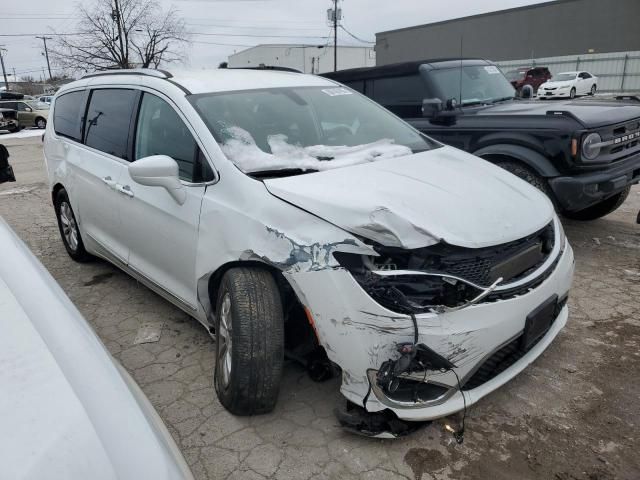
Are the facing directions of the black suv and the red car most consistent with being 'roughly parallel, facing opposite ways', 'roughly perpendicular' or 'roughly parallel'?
roughly perpendicular

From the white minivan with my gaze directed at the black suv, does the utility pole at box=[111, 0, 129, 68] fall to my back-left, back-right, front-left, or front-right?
front-left

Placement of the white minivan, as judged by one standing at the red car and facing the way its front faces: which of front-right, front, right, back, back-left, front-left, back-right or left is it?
front-left

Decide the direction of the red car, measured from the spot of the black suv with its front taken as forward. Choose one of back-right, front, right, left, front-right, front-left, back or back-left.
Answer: back-left

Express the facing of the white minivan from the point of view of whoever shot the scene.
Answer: facing the viewer and to the right of the viewer

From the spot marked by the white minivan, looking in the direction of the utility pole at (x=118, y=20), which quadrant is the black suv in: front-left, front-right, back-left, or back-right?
front-right

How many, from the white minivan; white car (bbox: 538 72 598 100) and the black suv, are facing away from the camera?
0

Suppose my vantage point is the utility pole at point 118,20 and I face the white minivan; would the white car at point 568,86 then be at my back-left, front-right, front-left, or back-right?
front-left

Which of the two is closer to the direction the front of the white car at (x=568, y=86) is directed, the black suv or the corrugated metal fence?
the black suv

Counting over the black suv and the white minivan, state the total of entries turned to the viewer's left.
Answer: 0

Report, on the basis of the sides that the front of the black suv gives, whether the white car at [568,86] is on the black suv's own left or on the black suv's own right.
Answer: on the black suv's own left

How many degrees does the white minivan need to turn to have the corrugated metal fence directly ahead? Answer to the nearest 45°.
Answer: approximately 90° to its left

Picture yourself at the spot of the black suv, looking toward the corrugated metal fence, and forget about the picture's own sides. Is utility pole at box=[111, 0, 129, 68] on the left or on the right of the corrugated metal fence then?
left
